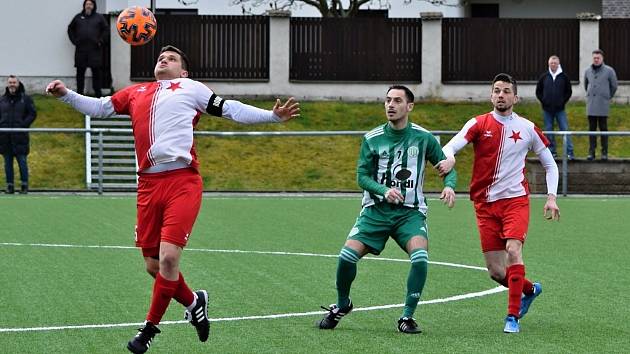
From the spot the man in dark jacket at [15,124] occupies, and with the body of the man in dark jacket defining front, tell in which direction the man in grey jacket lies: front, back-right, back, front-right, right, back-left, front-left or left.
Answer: left

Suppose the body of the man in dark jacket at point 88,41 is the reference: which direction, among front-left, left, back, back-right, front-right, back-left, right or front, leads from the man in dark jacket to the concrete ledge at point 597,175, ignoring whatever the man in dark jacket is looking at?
front-left

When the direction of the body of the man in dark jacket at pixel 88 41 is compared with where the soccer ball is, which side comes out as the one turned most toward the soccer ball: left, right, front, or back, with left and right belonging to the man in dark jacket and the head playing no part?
front

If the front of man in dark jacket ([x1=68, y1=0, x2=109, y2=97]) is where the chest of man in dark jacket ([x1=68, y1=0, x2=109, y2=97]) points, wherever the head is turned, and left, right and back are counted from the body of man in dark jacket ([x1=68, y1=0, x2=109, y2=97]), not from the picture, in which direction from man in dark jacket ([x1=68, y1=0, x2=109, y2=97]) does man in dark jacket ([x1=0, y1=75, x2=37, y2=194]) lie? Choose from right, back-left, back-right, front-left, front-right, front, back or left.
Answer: front

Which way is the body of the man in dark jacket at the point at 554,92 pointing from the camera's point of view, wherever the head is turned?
toward the camera

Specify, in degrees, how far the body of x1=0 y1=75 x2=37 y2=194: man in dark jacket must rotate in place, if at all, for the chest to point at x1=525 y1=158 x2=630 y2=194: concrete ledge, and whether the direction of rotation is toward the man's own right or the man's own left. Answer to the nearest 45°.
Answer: approximately 90° to the man's own left

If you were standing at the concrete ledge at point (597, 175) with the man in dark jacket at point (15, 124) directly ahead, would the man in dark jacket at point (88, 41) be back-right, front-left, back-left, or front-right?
front-right

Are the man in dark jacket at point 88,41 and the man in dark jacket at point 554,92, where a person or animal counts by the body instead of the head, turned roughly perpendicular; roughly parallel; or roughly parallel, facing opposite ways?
roughly parallel

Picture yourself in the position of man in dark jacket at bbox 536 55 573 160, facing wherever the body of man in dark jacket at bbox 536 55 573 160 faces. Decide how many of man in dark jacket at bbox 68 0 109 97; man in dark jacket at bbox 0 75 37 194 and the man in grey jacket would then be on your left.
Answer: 1

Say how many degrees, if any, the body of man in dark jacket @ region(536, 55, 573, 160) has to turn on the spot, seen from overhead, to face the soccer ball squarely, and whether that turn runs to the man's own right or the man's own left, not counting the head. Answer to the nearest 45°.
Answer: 0° — they already face it

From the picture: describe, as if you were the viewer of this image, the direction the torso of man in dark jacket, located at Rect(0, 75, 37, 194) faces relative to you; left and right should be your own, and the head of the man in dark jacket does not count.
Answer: facing the viewer

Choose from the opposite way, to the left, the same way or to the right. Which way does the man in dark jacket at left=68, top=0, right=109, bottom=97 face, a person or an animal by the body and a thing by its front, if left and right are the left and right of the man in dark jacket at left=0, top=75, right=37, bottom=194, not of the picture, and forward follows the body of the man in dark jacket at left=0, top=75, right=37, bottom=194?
the same way

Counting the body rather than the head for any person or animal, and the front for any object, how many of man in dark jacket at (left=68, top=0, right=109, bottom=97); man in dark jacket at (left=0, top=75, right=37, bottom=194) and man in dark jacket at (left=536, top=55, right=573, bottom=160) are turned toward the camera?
3

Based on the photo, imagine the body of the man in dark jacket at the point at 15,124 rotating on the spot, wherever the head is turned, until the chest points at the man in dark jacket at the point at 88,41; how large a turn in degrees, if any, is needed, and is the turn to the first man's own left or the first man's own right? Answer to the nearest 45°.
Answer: approximately 180°

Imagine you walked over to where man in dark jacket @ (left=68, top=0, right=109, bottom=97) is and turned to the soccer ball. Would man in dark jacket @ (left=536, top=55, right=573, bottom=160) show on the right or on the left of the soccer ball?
left
